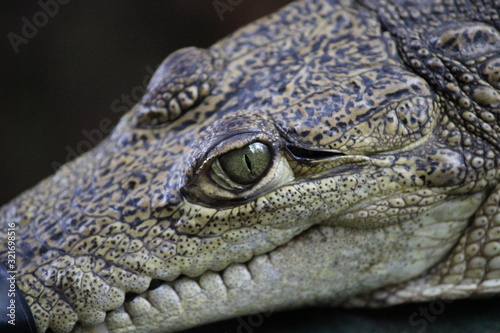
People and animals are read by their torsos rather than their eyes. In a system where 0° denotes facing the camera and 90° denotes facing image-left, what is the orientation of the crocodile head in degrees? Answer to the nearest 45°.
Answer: approximately 45°
